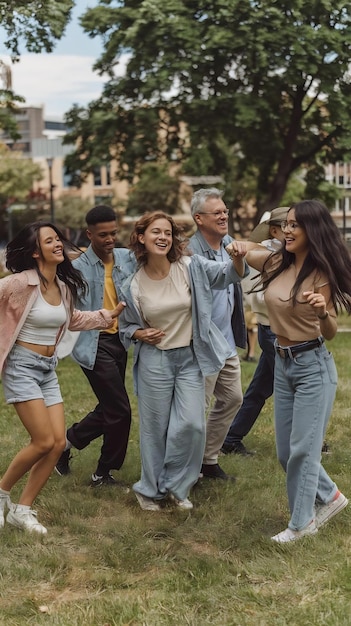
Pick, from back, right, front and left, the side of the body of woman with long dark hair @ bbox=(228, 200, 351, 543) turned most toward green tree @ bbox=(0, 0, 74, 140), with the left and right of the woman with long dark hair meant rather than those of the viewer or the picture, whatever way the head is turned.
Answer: right

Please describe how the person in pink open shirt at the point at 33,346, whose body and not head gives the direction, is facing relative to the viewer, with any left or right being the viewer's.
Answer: facing the viewer and to the right of the viewer

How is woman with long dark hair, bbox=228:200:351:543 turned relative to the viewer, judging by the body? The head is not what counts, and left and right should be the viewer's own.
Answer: facing the viewer and to the left of the viewer

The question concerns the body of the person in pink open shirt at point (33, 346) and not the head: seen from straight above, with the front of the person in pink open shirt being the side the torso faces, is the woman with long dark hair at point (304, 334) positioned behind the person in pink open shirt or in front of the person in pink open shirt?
in front

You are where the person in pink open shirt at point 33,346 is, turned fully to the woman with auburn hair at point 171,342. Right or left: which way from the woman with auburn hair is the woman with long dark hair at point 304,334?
right

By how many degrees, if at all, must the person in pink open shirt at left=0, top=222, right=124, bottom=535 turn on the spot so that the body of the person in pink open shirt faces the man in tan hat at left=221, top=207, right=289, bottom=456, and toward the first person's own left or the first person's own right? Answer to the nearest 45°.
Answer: approximately 90° to the first person's own left

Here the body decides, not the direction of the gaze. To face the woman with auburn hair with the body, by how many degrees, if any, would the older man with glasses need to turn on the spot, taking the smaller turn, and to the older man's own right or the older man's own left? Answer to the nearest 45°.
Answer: approximately 45° to the older man's own right

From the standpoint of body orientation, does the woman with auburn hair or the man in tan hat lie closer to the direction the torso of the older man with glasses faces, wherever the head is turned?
the woman with auburn hair

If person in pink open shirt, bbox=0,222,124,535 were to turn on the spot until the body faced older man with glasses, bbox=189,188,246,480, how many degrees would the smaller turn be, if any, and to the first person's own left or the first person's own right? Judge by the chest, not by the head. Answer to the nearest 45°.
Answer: approximately 90° to the first person's own left
